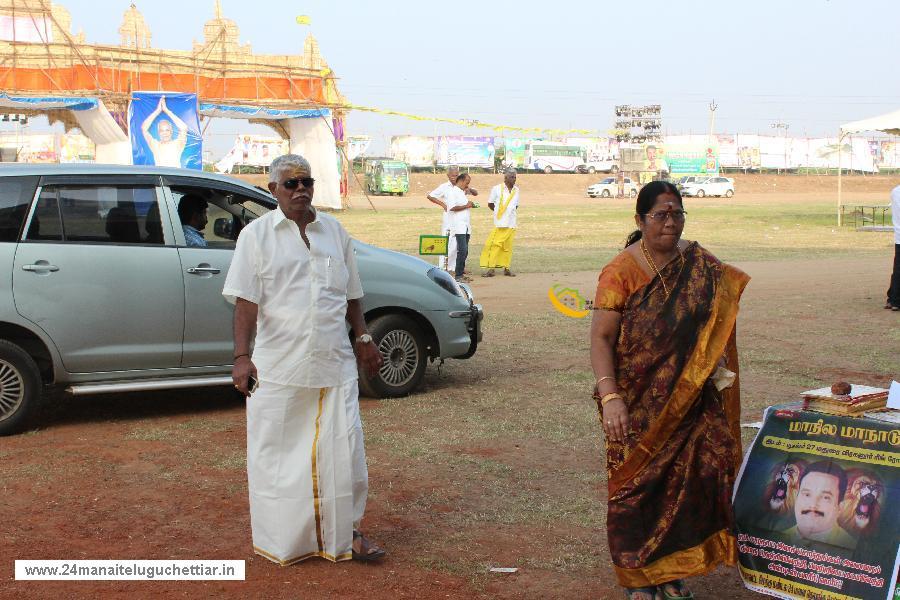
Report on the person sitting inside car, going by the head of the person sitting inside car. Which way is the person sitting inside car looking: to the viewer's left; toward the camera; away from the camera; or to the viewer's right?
to the viewer's right

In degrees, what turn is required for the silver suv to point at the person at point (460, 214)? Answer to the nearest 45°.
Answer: approximately 45° to its left

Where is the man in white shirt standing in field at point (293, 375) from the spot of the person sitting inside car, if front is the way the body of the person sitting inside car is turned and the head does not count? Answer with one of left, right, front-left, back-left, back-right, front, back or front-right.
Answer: right

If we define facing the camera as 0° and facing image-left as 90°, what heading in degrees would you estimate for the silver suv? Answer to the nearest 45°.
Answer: approximately 270°

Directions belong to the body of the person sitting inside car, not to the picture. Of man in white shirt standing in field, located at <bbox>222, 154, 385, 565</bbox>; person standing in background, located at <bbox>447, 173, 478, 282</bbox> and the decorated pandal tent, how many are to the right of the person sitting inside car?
1
